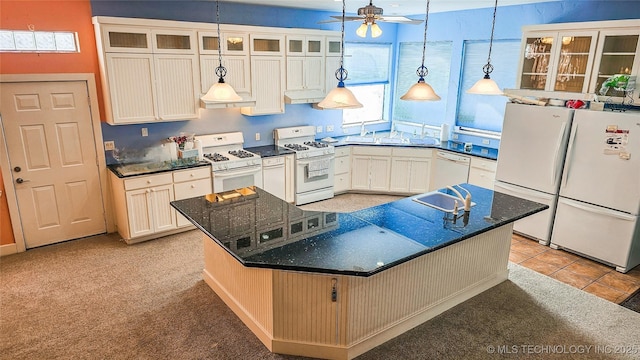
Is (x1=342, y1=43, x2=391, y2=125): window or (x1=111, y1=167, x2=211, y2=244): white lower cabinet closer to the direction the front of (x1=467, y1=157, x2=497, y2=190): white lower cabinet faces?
the white lower cabinet

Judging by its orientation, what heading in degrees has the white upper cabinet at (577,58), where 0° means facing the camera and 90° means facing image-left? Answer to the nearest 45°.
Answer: approximately 45°

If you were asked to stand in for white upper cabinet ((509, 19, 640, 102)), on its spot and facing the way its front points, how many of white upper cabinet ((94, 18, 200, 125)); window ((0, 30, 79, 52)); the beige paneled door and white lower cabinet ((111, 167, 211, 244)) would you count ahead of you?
4

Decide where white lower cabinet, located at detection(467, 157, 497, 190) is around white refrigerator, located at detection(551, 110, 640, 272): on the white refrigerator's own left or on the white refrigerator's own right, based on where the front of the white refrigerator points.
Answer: on the white refrigerator's own right

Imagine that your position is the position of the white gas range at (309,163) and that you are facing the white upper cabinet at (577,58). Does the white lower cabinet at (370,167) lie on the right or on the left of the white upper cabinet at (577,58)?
left

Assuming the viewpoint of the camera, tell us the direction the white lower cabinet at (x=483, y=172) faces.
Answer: facing the viewer and to the left of the viewer

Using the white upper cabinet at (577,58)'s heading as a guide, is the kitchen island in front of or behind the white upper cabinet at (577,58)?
in front

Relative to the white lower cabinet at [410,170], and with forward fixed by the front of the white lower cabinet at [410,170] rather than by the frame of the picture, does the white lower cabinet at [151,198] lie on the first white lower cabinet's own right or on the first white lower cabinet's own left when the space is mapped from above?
on the first white lower cabinet's own right

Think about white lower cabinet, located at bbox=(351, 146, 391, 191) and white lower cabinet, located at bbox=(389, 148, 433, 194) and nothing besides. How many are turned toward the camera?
2

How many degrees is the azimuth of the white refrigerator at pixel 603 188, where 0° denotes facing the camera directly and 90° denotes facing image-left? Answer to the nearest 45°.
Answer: approximately 45°
